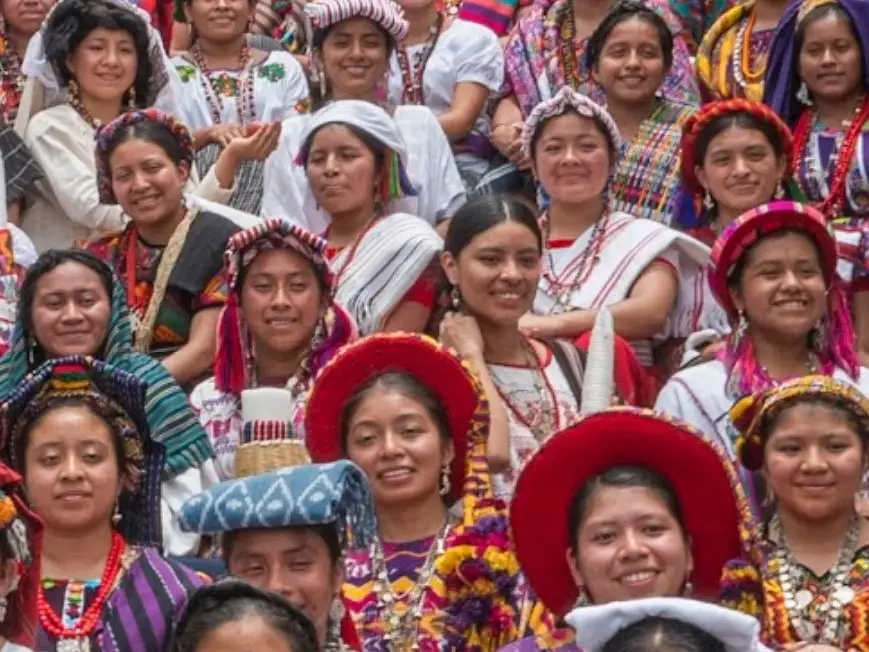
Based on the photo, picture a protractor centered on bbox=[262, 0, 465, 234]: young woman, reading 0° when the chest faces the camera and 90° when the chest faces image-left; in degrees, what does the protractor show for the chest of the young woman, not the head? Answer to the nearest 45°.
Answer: approximately 0°

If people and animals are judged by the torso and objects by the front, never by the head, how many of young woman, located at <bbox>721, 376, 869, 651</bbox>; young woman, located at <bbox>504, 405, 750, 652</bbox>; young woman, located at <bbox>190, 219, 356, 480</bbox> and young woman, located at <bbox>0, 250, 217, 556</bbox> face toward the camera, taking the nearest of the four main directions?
4

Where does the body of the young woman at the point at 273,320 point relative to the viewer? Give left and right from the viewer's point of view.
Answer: facing the viewer

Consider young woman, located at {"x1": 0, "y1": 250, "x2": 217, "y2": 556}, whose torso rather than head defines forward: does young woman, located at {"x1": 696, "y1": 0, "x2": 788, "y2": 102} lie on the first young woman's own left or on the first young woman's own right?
on the first young woman's own left

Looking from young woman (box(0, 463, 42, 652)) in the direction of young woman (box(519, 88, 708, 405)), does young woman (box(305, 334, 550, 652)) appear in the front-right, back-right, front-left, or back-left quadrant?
front-right

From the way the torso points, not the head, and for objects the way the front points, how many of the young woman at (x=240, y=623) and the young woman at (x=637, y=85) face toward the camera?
2

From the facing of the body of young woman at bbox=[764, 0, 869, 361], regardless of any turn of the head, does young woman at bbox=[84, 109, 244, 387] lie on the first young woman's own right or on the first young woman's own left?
on the first young woman's own right

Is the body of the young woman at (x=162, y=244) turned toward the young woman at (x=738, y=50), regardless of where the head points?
no

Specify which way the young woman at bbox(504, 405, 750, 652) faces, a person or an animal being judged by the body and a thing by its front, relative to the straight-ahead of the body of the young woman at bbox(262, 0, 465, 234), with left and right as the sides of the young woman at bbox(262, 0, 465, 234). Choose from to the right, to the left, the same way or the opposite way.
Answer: the same way

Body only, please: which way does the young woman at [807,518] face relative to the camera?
toward the camera

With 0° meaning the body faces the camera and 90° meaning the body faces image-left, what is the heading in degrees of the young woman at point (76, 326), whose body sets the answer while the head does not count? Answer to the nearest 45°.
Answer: approximately 0°

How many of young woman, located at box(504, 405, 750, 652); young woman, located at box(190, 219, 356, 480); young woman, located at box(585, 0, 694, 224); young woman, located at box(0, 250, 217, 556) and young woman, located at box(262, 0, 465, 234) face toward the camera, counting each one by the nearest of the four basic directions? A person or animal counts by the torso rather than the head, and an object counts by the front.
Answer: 5

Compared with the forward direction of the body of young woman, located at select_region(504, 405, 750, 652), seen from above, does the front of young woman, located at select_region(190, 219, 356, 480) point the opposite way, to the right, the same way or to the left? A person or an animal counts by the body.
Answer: the same way

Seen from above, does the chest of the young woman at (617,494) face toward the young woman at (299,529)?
no
